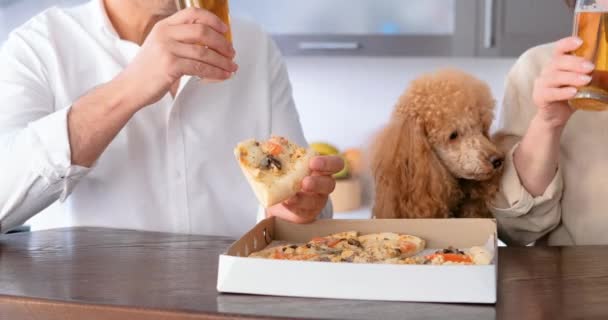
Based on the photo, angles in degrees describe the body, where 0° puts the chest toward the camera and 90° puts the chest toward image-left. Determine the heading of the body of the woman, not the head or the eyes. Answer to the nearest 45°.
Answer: approximately 0°

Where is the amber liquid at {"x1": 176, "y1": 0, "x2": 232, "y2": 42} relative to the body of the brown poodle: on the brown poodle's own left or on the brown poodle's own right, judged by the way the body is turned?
on the brown poodle's own right

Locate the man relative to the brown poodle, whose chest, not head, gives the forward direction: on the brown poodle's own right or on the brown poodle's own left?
on the brown poodle's own right

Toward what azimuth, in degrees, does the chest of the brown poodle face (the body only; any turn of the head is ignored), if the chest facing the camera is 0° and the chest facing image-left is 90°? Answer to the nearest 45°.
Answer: approximately 315°

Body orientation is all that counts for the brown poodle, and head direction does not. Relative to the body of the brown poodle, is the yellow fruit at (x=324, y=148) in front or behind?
behind
